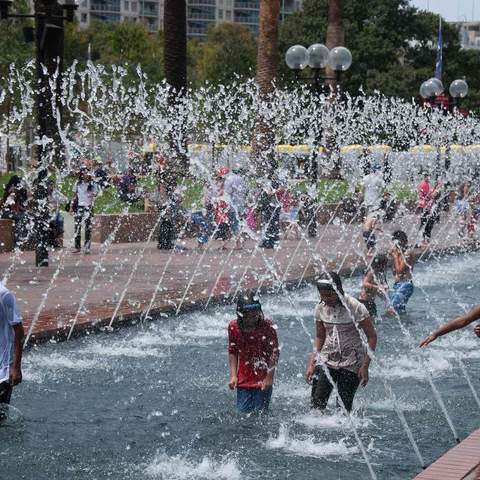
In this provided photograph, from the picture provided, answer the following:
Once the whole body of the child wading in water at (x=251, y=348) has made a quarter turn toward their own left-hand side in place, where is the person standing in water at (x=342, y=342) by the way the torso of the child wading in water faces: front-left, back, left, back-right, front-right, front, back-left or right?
front

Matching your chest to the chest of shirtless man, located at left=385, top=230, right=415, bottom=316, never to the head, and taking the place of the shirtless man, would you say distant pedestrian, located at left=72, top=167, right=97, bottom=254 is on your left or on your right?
on your right

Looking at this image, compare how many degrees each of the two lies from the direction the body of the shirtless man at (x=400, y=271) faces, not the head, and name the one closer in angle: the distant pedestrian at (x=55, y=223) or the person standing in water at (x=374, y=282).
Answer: the person standing in water

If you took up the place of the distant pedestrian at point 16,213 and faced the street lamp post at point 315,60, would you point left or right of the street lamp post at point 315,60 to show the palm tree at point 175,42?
left

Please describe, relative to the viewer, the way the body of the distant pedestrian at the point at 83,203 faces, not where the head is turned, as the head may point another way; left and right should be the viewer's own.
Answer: facing the viewer

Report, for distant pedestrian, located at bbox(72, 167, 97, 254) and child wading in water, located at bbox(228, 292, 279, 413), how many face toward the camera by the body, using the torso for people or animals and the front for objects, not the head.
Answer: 2

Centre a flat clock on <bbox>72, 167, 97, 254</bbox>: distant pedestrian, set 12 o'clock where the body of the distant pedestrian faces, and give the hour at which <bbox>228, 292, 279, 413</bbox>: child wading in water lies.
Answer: The child wading in water is roughly at 12 o'clock from the distant pedestrian.

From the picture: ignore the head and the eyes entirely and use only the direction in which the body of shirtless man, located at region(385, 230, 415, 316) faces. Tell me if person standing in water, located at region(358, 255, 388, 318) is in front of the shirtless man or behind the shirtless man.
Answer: in front

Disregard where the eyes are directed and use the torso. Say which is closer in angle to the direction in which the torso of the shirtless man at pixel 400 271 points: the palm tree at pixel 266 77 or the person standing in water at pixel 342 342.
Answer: the person standing in water

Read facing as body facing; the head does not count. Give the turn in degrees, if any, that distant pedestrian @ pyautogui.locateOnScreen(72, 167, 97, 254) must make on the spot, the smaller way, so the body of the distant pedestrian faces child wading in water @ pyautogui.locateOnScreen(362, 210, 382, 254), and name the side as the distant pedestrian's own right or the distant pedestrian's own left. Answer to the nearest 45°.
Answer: approximately 90° to the distant pedestrian's own left

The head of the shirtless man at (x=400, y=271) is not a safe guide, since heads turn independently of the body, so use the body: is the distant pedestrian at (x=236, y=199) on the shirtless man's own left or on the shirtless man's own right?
on the shirtless man's own right

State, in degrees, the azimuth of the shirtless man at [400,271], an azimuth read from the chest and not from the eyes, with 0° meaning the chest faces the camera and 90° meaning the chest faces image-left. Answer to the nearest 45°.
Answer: approximately 45°

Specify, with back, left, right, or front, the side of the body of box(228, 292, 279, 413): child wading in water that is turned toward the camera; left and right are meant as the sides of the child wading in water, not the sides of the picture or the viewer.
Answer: front
